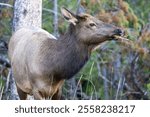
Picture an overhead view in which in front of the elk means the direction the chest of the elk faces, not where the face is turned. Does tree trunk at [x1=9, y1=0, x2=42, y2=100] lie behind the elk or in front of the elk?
behind

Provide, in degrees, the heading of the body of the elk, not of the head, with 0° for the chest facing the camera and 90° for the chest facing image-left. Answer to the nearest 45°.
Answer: approximately 315°
